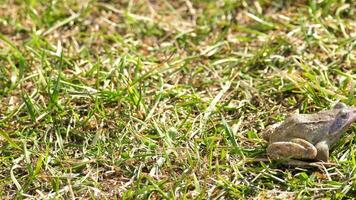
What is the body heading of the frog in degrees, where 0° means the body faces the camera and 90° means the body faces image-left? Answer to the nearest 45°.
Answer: approximately 270°
